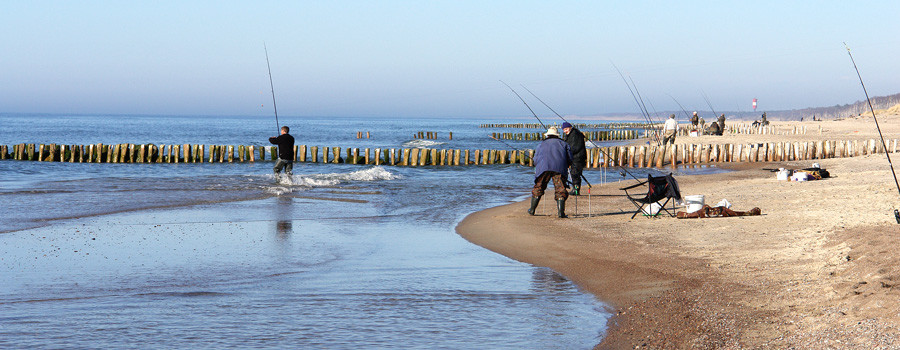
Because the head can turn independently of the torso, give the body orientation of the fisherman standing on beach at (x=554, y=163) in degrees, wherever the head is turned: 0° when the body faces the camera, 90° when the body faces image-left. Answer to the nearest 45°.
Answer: approximately 180°

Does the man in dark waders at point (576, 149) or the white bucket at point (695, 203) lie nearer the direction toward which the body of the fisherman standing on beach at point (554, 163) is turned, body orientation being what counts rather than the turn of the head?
the man in dark waders

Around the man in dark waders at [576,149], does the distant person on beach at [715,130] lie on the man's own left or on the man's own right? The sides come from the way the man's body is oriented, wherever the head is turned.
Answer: on the man's own right

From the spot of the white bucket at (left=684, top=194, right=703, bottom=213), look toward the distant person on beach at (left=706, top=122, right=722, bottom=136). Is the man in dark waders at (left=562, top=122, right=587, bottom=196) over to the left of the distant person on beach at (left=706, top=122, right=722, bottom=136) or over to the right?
left

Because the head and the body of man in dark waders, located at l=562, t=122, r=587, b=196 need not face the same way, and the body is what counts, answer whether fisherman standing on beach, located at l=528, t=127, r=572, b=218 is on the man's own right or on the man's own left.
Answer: on the man's own left

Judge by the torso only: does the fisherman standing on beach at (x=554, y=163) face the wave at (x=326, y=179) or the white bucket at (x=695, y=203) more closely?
the wave

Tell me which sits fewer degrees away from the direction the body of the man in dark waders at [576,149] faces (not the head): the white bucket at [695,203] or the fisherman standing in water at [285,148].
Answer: the fisherman standing in water

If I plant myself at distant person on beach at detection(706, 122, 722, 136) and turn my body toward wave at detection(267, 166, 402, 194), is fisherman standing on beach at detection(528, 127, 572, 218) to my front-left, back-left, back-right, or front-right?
front-left

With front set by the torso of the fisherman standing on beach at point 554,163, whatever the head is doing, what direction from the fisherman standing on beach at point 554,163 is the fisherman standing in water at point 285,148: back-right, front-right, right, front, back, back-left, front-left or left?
front-left

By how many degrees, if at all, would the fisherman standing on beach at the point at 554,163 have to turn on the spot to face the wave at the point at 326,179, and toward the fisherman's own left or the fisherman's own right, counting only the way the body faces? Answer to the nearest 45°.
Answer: approximately 45° to the fisherman's own left

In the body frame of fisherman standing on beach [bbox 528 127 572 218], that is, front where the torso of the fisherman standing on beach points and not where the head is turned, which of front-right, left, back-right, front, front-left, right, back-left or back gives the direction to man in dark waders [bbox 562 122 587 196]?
front
